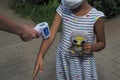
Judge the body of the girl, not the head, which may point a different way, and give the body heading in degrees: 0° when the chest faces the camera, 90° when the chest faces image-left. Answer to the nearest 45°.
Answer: approximately 0°
